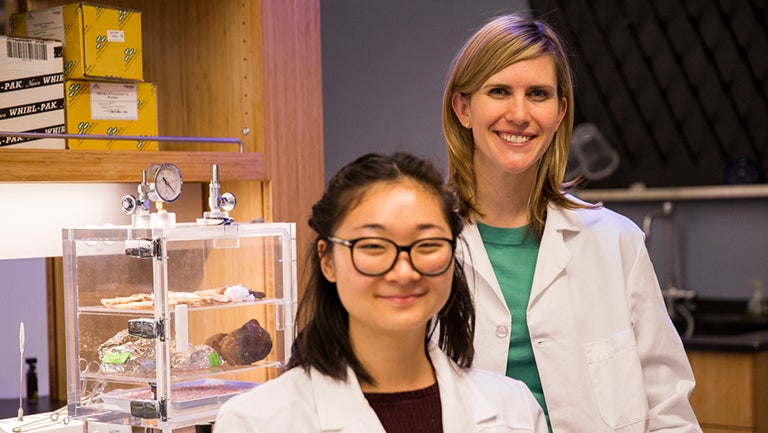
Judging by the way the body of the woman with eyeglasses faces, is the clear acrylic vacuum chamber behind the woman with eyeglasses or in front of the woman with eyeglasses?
behind

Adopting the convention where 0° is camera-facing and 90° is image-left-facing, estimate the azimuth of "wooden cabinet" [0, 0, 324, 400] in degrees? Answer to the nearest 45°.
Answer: approximately 0°

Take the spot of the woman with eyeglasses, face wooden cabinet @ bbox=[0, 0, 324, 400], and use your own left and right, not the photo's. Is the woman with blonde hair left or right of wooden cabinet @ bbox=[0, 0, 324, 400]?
right

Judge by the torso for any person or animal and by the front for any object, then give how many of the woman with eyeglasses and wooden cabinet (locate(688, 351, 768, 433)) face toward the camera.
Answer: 2

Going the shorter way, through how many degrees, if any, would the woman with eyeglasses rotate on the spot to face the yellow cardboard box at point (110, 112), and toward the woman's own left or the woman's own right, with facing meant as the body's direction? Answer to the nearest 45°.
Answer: approximately 135° to the woman's own right

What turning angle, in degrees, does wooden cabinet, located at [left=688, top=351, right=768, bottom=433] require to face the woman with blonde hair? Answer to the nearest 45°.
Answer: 0° — it already faces them
